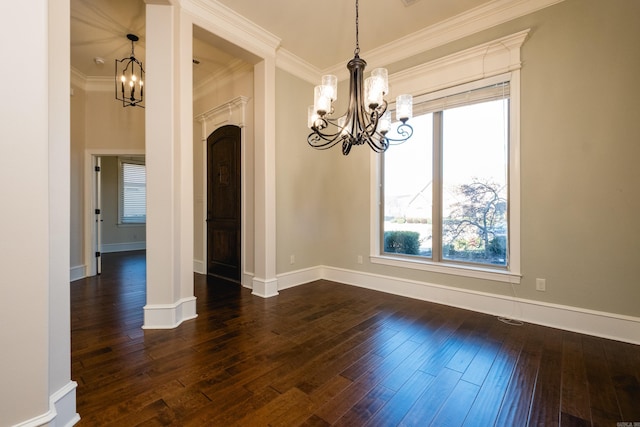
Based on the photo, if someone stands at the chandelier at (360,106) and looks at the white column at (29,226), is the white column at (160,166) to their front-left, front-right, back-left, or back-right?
front-right

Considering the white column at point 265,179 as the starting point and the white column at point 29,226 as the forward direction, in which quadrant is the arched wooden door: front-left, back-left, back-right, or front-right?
back-right

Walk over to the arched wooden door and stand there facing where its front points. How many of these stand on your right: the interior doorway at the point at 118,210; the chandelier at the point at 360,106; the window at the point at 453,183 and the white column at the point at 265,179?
1

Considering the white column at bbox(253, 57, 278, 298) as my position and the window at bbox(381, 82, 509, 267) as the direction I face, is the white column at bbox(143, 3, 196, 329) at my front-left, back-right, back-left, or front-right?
back-right

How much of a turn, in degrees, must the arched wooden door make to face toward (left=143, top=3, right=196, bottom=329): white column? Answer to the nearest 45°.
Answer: approximately 45° to its left

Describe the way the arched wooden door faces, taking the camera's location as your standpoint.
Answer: facing the viewer and to the left of the viewer

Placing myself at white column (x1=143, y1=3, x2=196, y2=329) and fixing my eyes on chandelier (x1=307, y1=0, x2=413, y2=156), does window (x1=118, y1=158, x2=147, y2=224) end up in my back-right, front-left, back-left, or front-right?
back-left

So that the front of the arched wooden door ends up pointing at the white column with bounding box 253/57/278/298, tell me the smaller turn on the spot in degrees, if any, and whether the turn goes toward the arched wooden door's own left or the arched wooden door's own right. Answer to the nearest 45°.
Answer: approximately 90° to the arched wooden door's own left

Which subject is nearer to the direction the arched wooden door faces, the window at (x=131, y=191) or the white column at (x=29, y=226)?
the white column

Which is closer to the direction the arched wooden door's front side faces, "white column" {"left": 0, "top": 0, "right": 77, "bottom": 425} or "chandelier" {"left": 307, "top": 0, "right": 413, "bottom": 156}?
the white column

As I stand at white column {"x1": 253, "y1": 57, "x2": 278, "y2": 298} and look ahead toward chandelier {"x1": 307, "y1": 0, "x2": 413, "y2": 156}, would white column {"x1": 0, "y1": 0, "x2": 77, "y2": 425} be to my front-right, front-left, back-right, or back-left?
front-right

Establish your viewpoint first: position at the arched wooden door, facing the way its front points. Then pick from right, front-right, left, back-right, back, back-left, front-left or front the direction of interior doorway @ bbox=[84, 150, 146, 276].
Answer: right

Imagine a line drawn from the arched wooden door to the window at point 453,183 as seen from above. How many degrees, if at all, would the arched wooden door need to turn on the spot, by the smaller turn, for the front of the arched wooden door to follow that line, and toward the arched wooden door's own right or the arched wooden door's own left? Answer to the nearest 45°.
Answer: approximately 90° to the arched wooden door's own left

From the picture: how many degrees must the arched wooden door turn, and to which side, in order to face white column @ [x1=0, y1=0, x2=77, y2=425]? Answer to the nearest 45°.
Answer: approximately 45° to its left

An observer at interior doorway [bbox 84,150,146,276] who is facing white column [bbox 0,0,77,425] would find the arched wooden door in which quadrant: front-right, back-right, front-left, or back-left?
front-left

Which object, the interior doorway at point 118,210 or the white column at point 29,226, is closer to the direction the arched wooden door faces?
the white column
